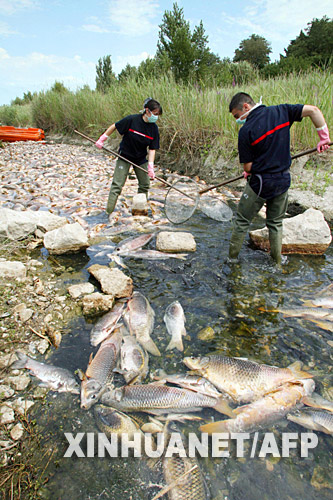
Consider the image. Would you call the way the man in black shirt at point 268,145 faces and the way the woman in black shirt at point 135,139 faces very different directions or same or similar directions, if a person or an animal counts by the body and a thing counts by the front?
very different directions

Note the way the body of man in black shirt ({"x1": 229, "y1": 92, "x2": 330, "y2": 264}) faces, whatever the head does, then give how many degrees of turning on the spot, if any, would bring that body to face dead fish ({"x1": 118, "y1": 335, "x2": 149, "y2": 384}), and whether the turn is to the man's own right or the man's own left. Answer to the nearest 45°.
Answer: approximately 90° to the man's own left

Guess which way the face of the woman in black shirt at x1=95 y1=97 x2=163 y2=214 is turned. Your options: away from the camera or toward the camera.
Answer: toward the camera

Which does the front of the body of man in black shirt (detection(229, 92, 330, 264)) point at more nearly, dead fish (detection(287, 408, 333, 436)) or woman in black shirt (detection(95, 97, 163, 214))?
the woman in black shirt

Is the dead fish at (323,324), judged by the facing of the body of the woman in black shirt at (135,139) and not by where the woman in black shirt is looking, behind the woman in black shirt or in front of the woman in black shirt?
in front

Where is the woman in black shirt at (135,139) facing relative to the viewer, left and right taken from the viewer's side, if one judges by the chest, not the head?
facing the viewer and to the right of the viewer

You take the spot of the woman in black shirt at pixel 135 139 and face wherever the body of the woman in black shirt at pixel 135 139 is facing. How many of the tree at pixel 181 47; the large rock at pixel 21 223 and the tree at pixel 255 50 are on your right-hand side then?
1

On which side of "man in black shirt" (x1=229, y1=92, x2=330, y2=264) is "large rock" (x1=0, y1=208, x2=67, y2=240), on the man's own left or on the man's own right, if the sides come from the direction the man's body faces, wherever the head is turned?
on the man's own left

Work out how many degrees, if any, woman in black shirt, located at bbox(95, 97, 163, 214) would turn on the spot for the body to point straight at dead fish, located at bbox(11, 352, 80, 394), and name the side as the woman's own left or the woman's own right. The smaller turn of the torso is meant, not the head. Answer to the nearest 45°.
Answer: approximately 45° to the woman's own right

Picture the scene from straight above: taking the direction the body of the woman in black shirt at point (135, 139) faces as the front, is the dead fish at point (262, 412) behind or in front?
in front

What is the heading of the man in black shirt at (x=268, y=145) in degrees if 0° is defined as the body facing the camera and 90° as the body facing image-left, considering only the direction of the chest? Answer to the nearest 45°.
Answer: approximately 135°
